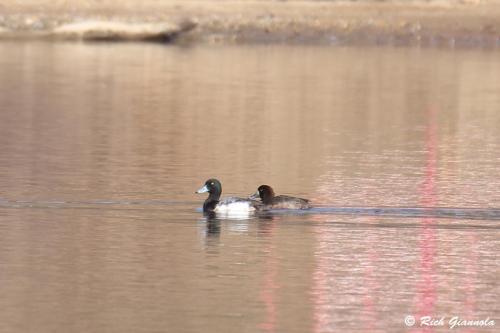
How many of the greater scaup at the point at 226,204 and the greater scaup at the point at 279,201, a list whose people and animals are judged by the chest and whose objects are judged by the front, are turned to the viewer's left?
2

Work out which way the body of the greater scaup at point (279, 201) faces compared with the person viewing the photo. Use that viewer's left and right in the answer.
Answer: facing to the left of the viewer

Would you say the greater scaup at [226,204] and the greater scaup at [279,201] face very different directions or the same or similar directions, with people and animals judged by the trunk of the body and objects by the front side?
same or similar directions

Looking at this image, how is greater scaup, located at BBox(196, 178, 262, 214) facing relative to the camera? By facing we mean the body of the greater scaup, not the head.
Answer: to the viewer's left

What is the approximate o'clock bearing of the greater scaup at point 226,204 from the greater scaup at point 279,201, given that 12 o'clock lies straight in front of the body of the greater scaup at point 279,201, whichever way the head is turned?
the greater scaup at point 226,204 is roughly at 12 o'clock from the greater scaup at point 279,201.

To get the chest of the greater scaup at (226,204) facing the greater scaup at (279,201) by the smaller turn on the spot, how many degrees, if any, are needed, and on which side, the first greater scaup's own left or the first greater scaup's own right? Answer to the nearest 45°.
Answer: approximately 180°
